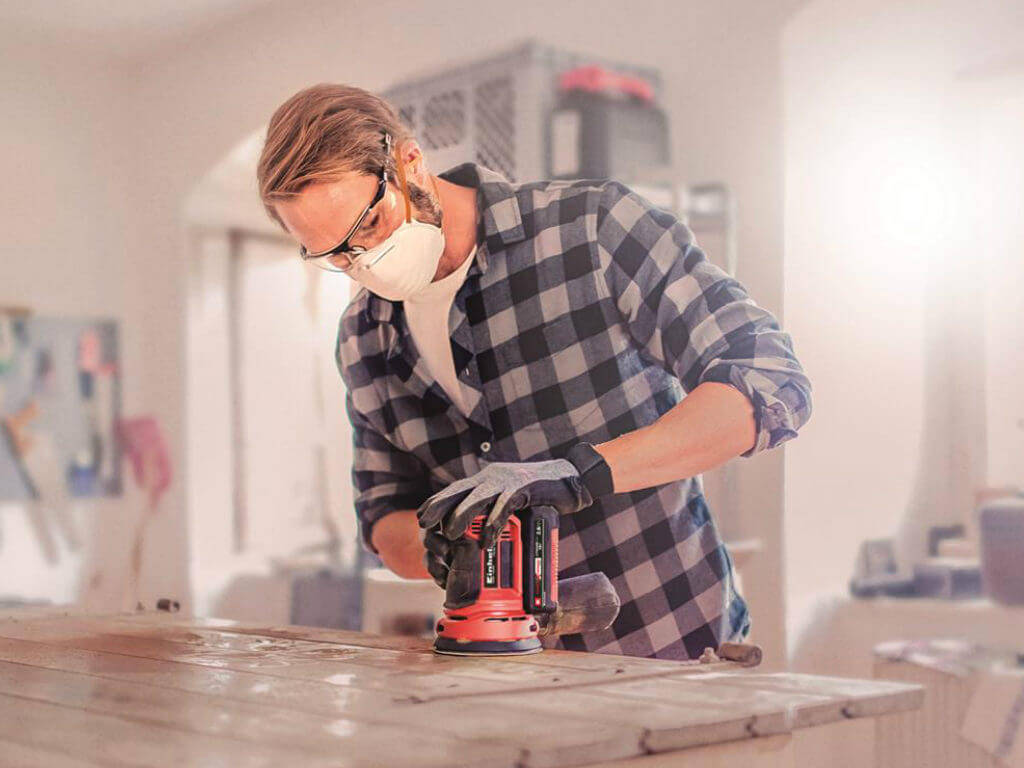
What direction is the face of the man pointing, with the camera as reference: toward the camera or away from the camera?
toward the camera

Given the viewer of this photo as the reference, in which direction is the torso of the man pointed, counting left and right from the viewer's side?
facing the viewer and to the left of the viewer

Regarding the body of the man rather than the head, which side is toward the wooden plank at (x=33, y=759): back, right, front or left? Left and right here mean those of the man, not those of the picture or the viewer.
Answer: front
